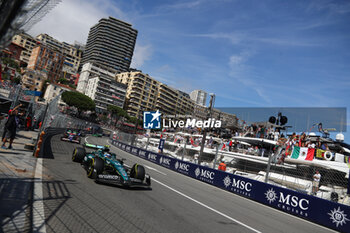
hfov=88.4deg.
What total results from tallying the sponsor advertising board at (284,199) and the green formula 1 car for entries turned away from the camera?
0

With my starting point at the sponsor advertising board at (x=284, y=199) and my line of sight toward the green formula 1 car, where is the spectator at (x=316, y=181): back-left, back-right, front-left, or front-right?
back-right

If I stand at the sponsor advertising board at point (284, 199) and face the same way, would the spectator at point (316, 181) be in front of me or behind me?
behind

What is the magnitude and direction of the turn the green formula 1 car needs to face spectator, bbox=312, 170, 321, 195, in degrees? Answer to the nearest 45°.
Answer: approximately 45° to its left

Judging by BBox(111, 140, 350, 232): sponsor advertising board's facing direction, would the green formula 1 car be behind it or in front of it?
in front

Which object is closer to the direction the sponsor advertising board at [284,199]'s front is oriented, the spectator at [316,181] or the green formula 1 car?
the green formula 1 car
